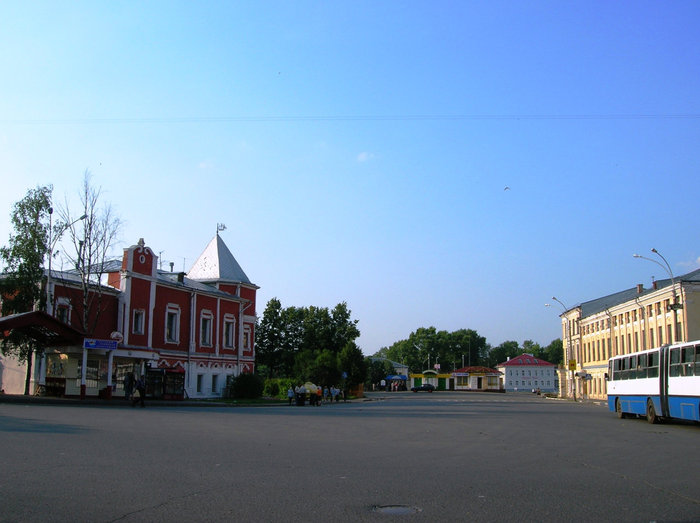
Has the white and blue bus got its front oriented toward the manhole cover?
no

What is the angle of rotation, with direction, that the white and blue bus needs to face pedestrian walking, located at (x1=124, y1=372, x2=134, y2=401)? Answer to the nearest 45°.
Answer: approximately 45° to its left

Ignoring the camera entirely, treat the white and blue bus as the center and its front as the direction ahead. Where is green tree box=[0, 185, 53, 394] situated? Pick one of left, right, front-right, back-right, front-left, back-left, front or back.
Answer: front-left

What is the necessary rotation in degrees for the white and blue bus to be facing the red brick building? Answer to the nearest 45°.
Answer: approximately 45° to its left

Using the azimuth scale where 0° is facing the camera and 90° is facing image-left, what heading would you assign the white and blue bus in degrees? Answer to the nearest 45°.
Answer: approximately 135°

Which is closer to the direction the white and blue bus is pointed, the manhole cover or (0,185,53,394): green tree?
the green tree

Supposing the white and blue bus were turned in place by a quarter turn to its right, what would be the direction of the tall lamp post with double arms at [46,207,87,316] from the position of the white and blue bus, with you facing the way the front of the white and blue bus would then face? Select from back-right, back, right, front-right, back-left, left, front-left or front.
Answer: back-left

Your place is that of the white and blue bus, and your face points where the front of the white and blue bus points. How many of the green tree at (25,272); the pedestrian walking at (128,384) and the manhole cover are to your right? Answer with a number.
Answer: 0
